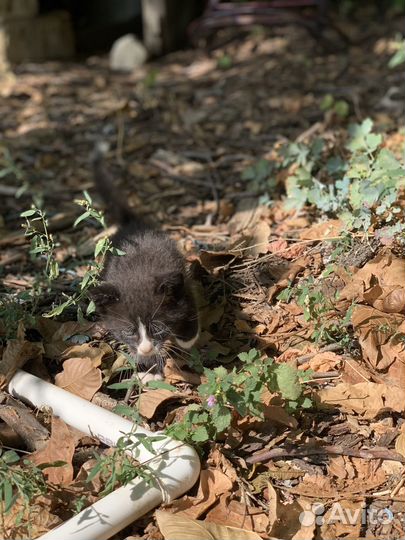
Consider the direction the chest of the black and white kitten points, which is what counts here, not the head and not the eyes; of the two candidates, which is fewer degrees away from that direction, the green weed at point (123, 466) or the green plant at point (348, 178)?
the green weed

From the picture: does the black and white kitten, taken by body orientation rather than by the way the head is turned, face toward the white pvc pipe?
yes

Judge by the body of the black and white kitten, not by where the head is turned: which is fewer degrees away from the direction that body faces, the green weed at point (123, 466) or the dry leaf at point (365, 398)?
the green weed

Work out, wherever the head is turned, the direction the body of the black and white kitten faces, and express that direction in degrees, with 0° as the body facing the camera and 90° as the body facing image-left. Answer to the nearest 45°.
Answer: approximately 0°

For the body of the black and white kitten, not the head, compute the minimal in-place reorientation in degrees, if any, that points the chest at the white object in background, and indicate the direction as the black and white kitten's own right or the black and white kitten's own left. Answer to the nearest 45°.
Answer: approximately 180°

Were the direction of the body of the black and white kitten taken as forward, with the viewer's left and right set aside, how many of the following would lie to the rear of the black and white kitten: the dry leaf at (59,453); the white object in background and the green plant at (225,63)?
2
